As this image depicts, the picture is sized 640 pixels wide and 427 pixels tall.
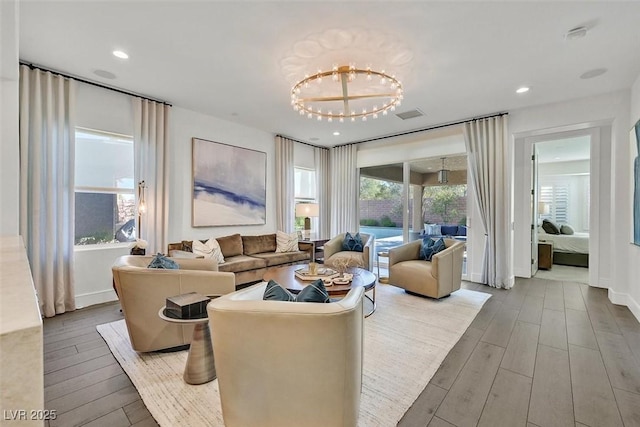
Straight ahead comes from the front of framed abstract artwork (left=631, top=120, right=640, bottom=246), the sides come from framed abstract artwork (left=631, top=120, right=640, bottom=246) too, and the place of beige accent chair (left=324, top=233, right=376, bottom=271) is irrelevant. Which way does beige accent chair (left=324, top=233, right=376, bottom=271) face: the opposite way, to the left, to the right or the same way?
to the left

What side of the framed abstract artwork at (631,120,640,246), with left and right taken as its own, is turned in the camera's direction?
left

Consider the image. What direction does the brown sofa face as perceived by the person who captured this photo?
facing the viewer and to the right of the viewer

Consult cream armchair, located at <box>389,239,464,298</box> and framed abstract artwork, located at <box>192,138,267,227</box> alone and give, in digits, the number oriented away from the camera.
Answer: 0

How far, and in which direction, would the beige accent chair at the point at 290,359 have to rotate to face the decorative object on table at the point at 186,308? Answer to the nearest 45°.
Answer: approximately 45° to its left

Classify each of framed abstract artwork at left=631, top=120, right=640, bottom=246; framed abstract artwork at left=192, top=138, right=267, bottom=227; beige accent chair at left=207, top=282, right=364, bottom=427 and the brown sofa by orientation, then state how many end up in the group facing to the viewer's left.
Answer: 1

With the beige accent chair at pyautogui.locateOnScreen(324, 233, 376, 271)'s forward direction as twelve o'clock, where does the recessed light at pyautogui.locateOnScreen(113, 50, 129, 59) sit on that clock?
The recessed light is roughly at 12 o'clock from the beige accent chair.

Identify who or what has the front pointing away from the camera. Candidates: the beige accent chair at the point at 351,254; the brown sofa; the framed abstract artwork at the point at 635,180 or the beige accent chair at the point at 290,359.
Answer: the beige accent chair at the point at 290,359

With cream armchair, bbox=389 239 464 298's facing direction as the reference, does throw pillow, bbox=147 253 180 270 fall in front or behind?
in front

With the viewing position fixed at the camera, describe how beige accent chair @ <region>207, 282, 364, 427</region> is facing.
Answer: facing away from the viewer

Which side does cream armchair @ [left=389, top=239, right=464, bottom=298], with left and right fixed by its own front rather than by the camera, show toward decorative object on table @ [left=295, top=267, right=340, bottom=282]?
front

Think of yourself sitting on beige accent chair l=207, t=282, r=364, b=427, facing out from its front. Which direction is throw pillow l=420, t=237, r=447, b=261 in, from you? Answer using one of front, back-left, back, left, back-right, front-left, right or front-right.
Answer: front-right

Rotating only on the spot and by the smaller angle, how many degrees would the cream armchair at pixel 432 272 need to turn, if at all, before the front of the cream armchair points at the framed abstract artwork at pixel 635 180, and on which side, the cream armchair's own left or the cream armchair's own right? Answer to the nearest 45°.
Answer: approximately 135° to the cream armchair's own left

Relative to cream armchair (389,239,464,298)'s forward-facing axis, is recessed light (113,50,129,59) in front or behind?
in front

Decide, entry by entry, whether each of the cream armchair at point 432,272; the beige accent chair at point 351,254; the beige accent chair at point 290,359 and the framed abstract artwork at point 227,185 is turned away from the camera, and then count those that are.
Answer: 1
